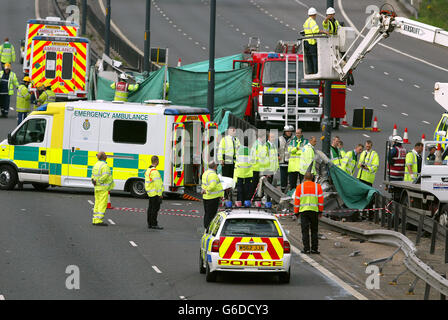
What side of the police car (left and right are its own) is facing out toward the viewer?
back

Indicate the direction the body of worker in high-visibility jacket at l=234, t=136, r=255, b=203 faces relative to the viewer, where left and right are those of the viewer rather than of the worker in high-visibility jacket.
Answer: facing away from the viewer

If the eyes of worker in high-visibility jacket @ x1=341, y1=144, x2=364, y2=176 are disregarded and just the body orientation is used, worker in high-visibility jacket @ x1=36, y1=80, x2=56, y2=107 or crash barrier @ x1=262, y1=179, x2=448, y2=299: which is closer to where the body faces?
the crash barrier

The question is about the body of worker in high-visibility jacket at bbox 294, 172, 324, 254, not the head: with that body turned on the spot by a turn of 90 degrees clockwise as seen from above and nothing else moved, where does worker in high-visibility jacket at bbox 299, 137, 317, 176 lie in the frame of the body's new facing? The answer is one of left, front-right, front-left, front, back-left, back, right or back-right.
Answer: left

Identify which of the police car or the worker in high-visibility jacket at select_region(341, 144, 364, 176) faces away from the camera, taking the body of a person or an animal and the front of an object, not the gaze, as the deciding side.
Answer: the police car

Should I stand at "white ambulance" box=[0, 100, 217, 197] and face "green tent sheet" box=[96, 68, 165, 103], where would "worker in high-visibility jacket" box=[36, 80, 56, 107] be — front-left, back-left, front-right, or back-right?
front-left

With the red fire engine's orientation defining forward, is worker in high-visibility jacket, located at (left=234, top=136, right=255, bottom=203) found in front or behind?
in front

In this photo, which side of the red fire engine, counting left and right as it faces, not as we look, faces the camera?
front

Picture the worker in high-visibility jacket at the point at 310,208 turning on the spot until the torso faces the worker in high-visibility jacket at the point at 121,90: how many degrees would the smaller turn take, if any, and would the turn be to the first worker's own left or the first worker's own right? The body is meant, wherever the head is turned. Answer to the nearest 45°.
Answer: approximately 45° to the first worker's own left

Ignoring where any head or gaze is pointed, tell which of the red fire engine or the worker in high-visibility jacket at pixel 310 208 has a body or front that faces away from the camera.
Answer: the worker in high-visibility jacket

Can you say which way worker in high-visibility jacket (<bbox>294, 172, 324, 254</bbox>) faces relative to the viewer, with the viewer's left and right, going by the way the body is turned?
facing away from the viewer
